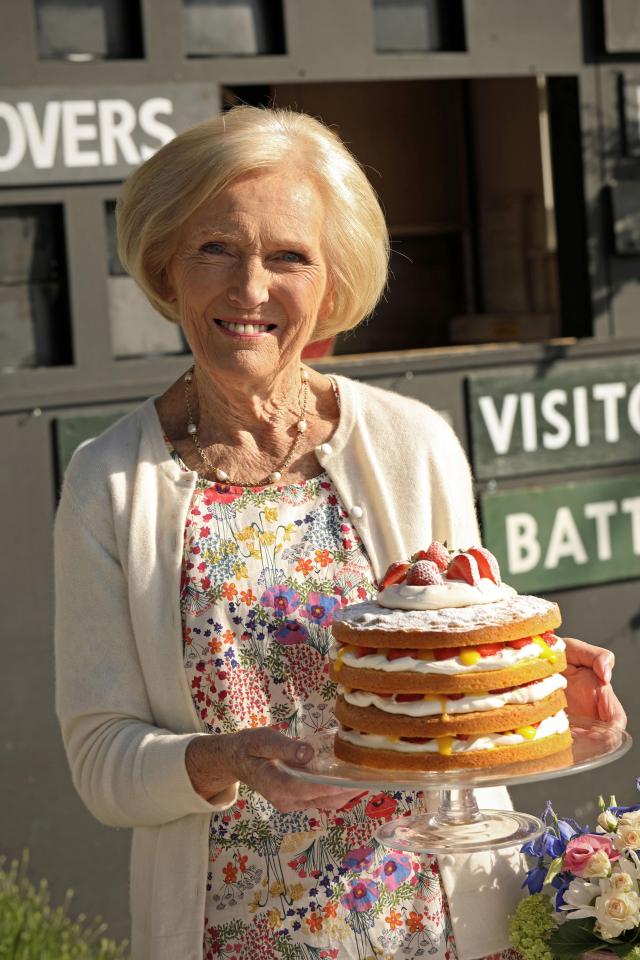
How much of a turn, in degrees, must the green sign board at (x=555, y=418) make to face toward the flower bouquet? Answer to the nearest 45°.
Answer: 0° — it already faces it

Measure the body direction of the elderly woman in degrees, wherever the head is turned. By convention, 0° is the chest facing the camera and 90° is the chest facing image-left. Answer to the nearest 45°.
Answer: approximately 0°

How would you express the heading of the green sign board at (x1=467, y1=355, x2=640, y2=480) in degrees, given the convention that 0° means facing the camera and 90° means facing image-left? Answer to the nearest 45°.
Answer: approximately 0°

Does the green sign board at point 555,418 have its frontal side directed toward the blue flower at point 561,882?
yes

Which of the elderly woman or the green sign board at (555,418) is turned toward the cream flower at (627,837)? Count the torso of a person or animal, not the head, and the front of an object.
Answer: the green sign board

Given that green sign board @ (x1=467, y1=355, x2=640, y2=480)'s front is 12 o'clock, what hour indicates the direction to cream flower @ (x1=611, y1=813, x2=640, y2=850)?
The cream flower is roughly at 12 o'clock from the green sign board.

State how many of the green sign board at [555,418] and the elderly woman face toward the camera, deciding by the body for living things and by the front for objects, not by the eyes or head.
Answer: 2
